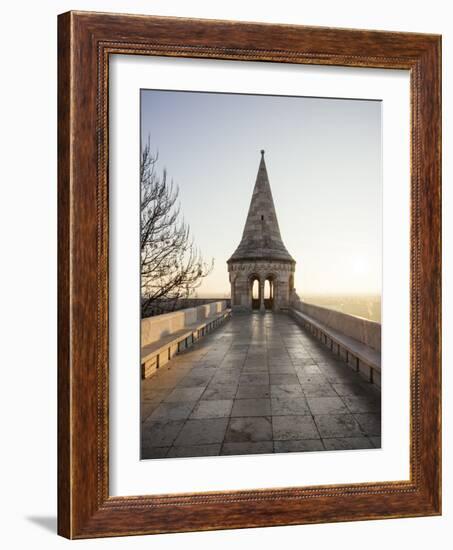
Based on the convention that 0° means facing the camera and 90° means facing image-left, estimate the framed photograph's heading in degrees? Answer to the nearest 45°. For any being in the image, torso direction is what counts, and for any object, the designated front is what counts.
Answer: approximately 315°
